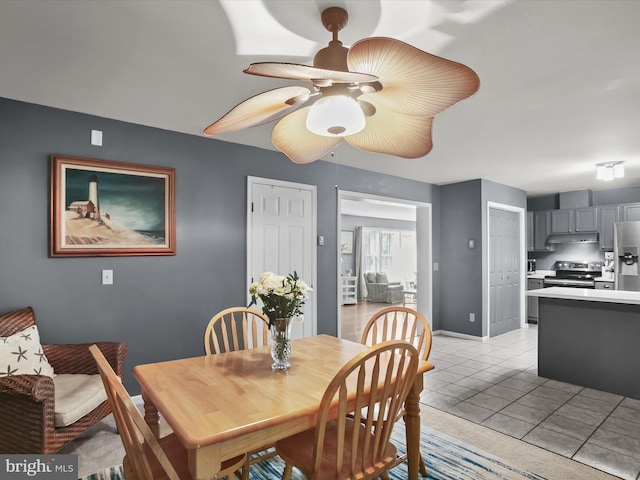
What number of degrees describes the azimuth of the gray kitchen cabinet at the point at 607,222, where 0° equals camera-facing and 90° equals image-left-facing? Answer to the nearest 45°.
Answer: approximately 0°

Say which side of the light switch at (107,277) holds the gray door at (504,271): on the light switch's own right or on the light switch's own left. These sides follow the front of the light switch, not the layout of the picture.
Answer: on the light switch's own left

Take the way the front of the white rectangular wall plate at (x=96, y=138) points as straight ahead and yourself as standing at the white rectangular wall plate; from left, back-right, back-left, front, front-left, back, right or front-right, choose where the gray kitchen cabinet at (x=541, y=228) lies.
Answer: left

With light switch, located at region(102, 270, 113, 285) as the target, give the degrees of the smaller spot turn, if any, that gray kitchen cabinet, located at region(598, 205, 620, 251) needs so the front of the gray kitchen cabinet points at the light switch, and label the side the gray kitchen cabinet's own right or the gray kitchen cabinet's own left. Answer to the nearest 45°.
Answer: approximately 45° to the gray kitchen cabinet's own right

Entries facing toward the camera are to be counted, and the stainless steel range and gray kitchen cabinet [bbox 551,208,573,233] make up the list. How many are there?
2

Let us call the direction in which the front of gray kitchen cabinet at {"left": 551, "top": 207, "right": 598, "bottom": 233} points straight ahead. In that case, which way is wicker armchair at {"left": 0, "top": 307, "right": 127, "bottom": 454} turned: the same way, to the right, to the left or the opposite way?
to the left

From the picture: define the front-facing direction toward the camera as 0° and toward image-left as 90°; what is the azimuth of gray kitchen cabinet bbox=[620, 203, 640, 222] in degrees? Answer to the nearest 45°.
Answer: approximately 0°

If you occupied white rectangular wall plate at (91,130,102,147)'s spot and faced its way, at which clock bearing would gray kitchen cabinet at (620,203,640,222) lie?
The gray kitchen cabinet is roughly at 9 o'clock from the white rectangular wall plate.

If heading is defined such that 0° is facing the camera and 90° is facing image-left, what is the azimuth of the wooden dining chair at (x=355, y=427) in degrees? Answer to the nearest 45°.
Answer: approximately 135°

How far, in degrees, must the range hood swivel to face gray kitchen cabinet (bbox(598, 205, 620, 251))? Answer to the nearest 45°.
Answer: approximately 45° to its left
